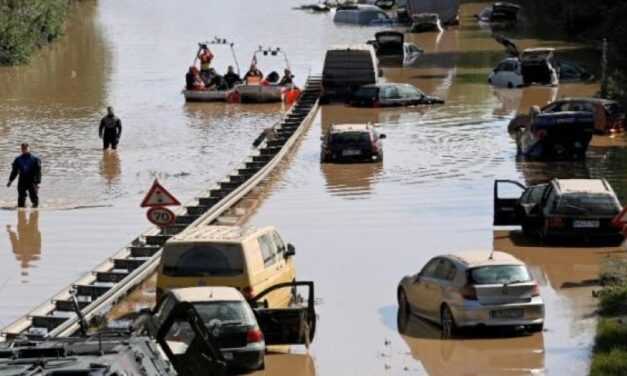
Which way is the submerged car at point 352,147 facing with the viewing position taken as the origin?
facing away from the viewer

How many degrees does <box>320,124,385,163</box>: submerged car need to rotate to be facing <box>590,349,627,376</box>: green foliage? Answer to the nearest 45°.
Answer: approximately 180°

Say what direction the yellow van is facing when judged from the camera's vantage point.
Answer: facing away from the viewer and to the right of the viewer

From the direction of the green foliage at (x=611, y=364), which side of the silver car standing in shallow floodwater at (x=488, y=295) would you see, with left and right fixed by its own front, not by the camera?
back

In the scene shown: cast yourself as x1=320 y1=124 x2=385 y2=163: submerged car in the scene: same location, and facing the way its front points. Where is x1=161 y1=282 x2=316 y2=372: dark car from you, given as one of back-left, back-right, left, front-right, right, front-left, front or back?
back

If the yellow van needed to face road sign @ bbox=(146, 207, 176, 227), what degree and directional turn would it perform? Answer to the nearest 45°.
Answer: approximately 45° to its left

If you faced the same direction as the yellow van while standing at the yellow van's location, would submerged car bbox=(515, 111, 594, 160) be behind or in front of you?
in front

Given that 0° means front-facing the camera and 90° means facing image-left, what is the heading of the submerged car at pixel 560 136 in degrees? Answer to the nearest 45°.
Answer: approximately 135°

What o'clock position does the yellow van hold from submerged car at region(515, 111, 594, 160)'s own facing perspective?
The yellow van is roughly at 8 o'clock from the submerged car.

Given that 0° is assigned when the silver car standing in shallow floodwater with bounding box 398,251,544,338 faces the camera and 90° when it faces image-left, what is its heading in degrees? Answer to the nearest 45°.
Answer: approximately 135°

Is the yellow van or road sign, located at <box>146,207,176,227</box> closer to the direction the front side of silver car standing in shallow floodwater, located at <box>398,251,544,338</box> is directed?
the road sign

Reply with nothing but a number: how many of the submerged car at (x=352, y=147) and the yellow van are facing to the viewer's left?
0
